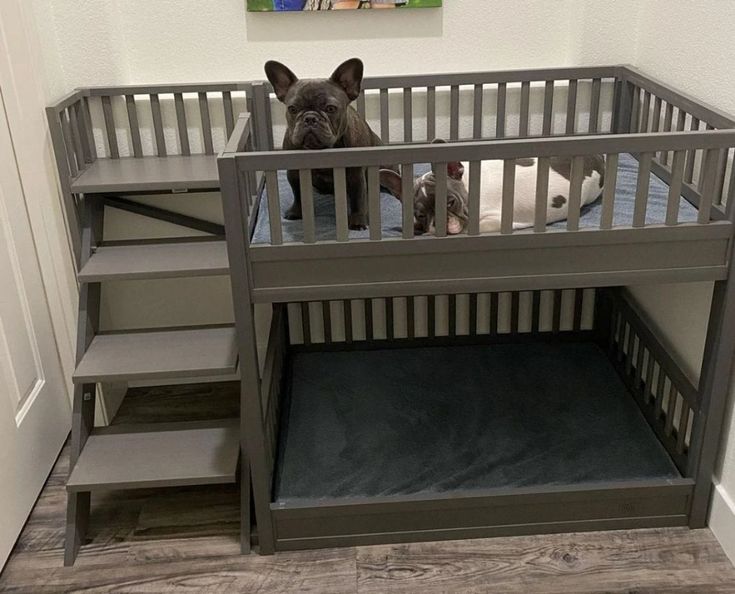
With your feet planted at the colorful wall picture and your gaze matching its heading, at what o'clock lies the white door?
The white door is roughly at 2 o'clock from the colorful wall picture.

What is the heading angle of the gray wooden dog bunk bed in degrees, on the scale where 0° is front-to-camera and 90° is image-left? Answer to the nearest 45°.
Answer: approximately 0°

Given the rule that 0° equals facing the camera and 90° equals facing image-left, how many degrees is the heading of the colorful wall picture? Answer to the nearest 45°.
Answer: approximately 0°

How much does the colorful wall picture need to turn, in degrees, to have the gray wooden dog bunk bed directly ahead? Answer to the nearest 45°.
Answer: approximately 45° to its left

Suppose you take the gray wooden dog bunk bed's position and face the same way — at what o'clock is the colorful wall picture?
The colorful wall picture is roughly at 5 o'clock from the gray wooden dog bunk bed.

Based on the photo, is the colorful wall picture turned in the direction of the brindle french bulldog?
yes

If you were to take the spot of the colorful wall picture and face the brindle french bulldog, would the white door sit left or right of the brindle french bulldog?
right

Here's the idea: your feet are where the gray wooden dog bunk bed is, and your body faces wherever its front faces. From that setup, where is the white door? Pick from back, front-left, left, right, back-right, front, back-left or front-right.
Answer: right

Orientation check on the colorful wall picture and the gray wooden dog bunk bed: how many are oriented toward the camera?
2
